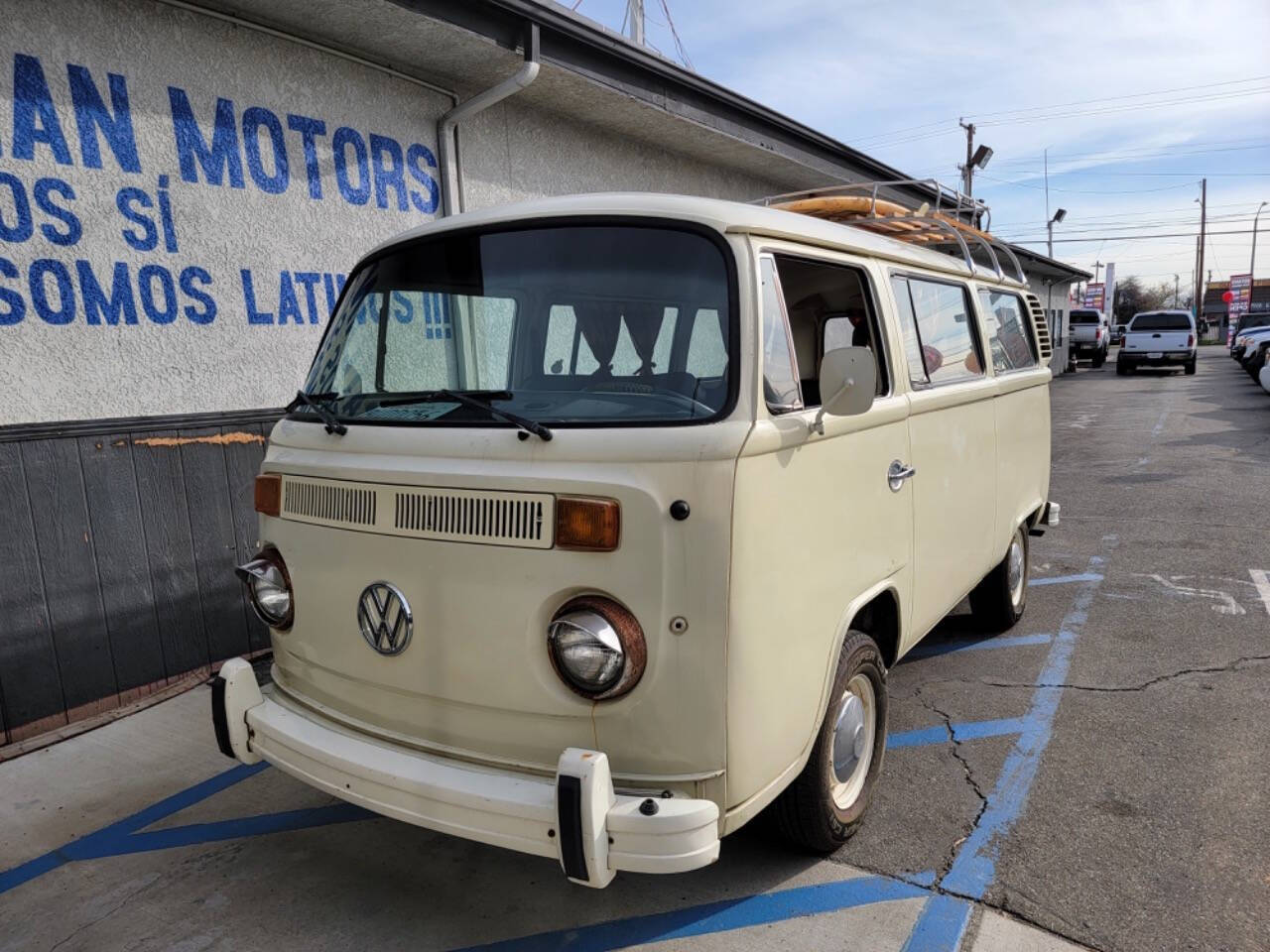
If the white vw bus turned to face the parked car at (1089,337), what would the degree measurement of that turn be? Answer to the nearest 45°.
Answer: approximately 180°

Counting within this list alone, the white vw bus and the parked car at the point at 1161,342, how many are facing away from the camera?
1

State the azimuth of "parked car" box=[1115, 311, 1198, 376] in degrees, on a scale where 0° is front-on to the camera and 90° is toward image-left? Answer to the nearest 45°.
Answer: approximately 180°

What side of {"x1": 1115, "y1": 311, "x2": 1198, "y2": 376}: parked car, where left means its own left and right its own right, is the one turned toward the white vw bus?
back

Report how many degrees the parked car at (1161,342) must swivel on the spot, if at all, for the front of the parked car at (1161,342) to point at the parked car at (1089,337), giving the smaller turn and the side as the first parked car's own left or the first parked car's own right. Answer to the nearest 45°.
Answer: approximately 45° to the first parked car's own left

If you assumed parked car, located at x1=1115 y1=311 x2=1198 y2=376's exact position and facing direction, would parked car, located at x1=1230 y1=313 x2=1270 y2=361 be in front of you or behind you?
in front

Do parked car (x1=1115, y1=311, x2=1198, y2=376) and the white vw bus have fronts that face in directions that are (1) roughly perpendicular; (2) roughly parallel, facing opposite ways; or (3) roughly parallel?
roughly parallel, facing opposite ways

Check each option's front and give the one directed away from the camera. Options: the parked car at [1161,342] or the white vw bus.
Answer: the parked car

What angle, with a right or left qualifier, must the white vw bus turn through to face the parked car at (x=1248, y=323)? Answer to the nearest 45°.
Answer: approximately 180°

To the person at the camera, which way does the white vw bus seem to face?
facing the viewer and to the left of the viewer
